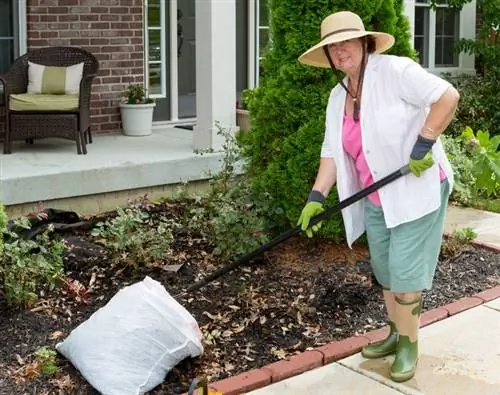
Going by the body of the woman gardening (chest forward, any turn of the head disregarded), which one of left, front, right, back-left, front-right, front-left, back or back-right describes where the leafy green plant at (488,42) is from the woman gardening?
back-right

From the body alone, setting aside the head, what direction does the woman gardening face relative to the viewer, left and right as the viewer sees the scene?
facing the viewer and to the left of the viewer

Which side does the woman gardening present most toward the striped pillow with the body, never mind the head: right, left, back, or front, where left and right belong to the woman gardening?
right

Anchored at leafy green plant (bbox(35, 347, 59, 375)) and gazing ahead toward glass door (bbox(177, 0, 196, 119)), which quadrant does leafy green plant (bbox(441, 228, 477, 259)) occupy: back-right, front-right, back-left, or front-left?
front-right

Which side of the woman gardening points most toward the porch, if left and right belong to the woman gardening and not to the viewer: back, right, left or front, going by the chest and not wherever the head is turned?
right
